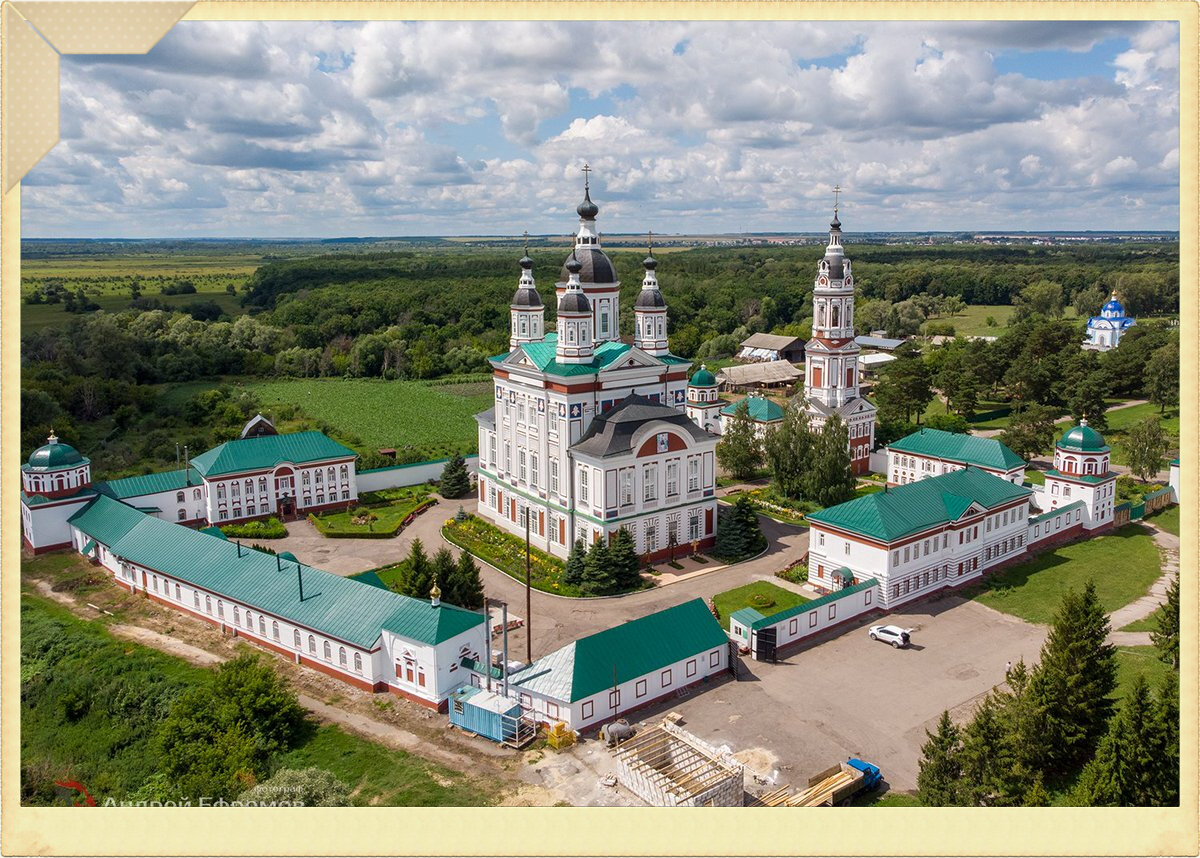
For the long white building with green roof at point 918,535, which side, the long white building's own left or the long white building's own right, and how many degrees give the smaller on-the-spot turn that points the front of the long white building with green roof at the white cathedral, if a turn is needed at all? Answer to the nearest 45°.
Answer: approximately 135° to the long white building's own right

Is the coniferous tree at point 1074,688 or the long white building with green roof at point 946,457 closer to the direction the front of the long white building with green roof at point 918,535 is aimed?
the coniferous tree

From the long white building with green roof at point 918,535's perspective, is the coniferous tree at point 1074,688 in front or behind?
in front

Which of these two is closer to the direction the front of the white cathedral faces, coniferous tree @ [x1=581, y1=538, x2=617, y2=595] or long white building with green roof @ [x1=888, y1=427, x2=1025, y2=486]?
the coniferous tree

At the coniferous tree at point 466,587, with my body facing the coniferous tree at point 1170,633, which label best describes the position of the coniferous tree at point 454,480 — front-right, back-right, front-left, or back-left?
back-left

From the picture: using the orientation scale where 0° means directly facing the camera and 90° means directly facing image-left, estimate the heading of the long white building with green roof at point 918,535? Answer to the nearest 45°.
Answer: approximately 315°

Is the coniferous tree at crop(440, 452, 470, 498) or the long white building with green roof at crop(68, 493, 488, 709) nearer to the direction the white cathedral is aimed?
the long white building with green roof

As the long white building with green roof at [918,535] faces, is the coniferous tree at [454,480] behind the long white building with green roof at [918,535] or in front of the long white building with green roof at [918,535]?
behind

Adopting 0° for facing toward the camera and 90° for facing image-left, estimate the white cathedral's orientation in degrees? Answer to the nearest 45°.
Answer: approximately 315°

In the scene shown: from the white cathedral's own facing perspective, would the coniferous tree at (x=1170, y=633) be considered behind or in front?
in front

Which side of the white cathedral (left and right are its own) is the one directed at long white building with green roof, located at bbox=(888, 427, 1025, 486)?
left
